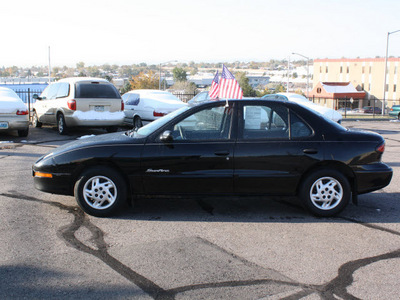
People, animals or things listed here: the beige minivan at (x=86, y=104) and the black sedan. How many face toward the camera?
0

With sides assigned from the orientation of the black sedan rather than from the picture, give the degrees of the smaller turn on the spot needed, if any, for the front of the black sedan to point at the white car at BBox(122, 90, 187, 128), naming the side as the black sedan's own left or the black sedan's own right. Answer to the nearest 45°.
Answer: approximately 90° to the black sedan's own right

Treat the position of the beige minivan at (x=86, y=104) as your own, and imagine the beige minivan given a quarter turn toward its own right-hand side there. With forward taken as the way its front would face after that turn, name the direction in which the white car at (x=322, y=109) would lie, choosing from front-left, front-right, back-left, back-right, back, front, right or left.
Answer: front-right

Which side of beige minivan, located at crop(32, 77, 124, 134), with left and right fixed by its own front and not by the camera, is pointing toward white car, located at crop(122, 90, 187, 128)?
right

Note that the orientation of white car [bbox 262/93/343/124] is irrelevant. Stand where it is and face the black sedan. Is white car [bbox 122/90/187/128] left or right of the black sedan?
right

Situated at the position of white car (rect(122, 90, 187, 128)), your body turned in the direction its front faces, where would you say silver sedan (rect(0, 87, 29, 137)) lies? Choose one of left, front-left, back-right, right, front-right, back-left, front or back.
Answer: left

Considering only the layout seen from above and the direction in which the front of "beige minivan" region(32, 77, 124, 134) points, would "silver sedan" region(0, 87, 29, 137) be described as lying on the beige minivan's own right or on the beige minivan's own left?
on the beige minivan's own left

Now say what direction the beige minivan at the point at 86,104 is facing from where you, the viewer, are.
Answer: facing away from the viewer and to the left of the viewer

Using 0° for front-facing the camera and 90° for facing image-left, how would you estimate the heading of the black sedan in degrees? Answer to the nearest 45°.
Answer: approximately 90°
